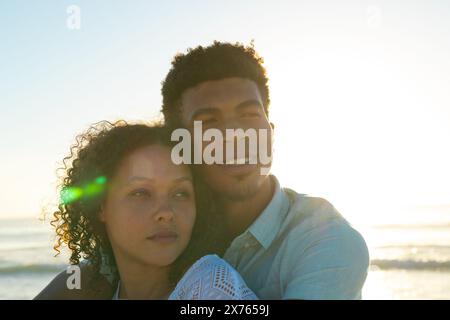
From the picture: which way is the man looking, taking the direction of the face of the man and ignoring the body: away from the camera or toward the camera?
toward the camera

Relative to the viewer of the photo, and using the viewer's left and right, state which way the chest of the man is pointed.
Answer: facing the viewer and to the left of the viewer
